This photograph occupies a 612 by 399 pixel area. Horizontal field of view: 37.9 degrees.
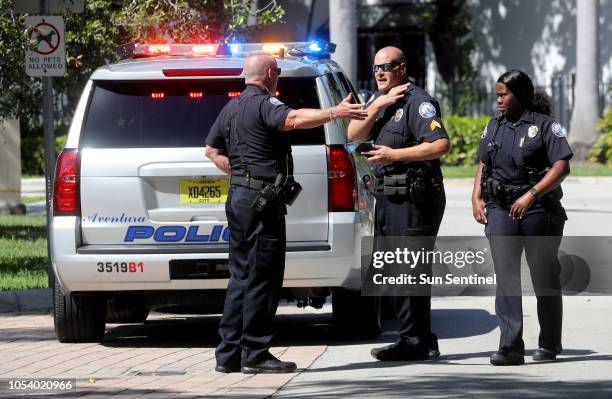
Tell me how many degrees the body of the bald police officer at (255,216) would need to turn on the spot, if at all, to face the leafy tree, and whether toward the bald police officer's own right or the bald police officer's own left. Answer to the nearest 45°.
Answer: approximately 45° to the bald police officer's own left

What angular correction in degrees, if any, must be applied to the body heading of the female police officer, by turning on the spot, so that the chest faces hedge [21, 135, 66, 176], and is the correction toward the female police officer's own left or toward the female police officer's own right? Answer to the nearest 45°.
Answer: approximately 90° to the female police officer's own right

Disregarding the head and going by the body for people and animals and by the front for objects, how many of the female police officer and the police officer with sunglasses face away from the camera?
0

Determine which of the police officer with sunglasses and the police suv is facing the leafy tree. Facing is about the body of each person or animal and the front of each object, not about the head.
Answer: the police suv

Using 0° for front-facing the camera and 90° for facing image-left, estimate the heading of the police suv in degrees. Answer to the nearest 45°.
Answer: approximately 180°

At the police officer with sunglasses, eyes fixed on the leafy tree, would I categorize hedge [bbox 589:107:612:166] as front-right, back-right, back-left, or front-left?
front-right

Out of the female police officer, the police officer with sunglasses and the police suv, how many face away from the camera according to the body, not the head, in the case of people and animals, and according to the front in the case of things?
1

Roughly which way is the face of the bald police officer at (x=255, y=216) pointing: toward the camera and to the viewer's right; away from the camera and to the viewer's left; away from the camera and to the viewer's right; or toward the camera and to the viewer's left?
away from the camera and to the viewer's right

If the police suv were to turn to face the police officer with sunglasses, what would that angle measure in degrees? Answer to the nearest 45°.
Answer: approximately 90° to its right

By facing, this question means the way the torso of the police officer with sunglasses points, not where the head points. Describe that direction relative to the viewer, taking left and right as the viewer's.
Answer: facing the viewer and to the left of the viewer

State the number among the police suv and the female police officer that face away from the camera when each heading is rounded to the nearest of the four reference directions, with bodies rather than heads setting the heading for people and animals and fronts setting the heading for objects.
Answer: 1

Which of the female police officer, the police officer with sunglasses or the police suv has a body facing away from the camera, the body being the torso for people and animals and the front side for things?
the police suv

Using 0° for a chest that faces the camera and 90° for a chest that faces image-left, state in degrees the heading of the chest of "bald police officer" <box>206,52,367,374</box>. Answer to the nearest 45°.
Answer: approximately 225°

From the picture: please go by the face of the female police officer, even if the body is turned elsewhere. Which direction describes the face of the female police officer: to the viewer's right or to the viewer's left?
to the viewer's left

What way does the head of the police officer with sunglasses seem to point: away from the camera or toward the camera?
toward the camera
